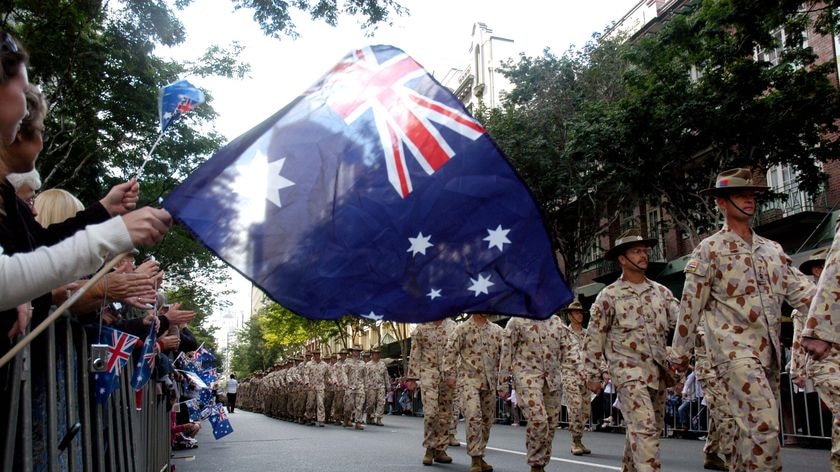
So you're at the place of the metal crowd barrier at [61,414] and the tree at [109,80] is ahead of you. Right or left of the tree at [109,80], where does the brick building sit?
right

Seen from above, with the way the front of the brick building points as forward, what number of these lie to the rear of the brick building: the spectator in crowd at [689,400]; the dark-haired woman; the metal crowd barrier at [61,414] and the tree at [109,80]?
0

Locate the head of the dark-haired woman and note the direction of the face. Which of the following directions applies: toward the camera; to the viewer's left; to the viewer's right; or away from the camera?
to the viewer's right

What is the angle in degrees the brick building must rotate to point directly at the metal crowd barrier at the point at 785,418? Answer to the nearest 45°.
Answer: approximately 45° to its left

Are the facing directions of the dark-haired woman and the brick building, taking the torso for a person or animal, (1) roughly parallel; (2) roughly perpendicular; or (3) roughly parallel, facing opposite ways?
roughly parallel, facing opposite ways

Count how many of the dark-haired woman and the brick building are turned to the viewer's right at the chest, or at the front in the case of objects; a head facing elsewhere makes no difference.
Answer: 1

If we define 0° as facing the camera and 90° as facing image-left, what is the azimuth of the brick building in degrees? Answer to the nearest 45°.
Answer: approximately 45°

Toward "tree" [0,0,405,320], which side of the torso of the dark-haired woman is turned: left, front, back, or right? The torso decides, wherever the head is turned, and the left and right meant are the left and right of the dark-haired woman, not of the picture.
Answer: left

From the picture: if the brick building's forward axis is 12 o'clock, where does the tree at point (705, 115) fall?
The tree is roughly at 11 o'clock from the brick building.

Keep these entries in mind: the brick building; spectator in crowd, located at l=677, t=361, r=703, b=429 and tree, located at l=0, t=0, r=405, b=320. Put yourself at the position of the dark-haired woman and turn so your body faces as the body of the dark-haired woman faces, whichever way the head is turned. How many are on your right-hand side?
0

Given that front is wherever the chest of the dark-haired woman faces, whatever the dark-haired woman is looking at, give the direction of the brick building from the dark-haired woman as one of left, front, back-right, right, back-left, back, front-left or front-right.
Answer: front-left

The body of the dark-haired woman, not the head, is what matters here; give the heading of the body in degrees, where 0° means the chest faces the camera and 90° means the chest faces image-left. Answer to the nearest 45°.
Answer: approximately 270°

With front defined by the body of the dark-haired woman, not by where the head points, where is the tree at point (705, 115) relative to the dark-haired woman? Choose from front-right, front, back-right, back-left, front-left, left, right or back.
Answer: front-left

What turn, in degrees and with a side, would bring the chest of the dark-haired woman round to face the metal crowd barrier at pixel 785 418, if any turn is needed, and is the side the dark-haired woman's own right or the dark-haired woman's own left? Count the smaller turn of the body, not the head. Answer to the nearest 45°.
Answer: approximately 45° to the dark-haired woman's own left
